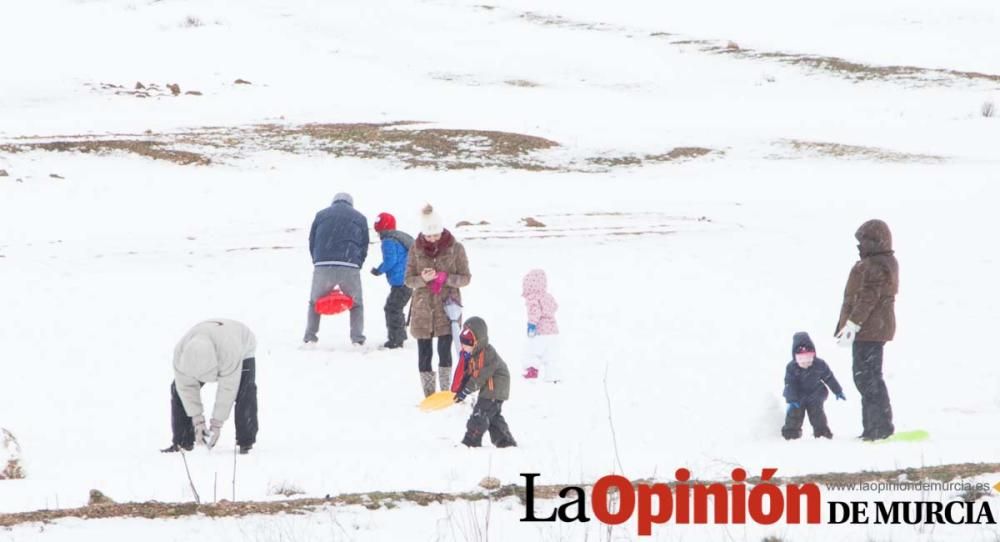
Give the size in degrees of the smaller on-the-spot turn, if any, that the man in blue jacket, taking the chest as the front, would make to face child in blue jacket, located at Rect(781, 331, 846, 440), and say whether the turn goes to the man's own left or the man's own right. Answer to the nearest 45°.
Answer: approximately 135° to the man's own right

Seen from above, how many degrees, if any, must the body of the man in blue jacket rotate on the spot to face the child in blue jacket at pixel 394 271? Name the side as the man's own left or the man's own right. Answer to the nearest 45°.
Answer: approximately 90° to the man's own right

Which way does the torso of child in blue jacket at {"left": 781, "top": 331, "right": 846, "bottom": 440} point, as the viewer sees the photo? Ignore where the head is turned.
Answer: toward the camera

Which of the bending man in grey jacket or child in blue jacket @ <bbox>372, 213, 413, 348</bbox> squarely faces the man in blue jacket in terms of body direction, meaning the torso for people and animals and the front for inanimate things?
the child in blue jacket

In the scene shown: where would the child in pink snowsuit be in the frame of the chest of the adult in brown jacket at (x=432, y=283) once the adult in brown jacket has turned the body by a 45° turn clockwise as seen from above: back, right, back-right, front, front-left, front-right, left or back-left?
back

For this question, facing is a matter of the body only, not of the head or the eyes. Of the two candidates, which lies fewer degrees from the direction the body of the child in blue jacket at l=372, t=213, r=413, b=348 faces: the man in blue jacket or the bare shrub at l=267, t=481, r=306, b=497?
the man in blue jacket

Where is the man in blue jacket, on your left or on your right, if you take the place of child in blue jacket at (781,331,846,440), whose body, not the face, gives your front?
on your right

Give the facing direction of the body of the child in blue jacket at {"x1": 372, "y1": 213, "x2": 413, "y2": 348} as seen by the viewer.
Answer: to the viewer's left

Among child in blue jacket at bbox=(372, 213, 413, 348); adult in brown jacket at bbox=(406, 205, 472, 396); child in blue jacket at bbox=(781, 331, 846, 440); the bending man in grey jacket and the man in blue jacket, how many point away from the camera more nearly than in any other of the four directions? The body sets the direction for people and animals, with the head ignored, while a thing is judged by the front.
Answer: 1

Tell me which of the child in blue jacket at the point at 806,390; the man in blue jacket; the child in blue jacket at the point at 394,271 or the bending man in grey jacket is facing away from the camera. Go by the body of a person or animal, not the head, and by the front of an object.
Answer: the man in blue jacket

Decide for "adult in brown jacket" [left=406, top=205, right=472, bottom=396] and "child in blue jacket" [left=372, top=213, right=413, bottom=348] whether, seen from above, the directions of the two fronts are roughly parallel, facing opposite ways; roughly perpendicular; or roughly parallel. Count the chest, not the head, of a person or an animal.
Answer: roughly perpendicular

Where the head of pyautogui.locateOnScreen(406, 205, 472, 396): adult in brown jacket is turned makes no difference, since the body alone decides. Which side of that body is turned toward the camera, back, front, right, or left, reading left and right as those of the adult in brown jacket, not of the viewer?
front

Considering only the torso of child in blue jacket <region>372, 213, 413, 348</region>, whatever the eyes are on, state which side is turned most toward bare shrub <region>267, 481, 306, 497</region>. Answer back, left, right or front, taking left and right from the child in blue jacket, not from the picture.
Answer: left

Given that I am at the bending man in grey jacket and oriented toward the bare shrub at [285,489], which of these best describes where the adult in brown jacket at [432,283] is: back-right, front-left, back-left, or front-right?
back-left
